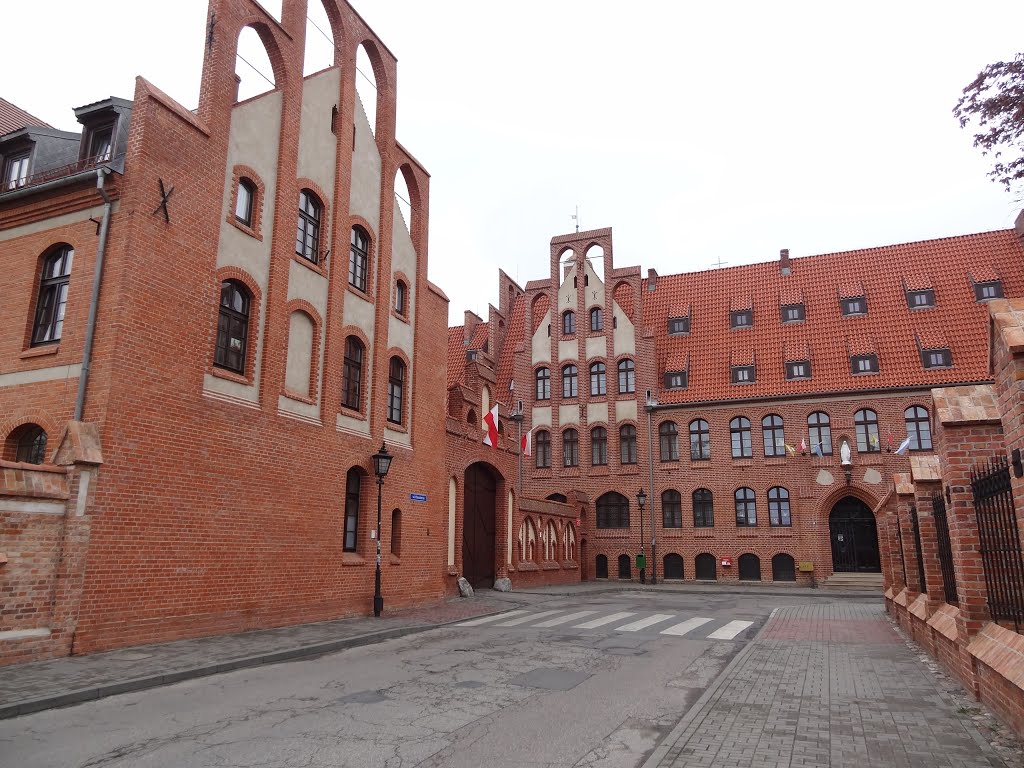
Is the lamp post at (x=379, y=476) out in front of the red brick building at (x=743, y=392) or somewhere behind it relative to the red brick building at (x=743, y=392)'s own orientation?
in front

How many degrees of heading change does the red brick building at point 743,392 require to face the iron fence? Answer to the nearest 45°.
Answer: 0° — it already faces it

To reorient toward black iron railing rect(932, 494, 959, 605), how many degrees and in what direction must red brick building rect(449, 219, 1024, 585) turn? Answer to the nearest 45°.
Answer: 0° — it already faces it

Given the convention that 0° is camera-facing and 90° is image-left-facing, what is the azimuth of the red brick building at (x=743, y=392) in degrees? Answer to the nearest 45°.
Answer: approximately 0°

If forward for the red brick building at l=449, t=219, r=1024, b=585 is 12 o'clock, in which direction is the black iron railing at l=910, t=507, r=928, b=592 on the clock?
The black iron railing is roughly at 12 o'clock from the red brick building.

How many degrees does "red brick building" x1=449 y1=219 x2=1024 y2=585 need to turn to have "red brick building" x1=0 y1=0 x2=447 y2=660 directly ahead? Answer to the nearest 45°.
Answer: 0° — it already faces it
